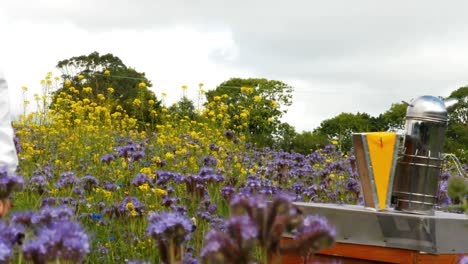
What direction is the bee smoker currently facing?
to the viewer's right

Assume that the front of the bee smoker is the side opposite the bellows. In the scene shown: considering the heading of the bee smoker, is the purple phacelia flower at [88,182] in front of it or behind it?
behind

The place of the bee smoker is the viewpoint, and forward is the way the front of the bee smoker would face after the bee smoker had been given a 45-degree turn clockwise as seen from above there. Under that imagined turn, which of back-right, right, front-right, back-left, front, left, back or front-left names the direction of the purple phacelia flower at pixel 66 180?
back-right

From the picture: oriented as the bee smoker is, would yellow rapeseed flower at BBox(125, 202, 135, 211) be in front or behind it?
behind

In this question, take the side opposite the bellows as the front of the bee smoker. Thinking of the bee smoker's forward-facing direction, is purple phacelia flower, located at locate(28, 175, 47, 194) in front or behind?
behind

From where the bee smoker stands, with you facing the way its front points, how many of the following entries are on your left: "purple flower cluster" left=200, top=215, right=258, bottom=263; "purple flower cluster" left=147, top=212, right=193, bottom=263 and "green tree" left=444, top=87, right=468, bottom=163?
1
